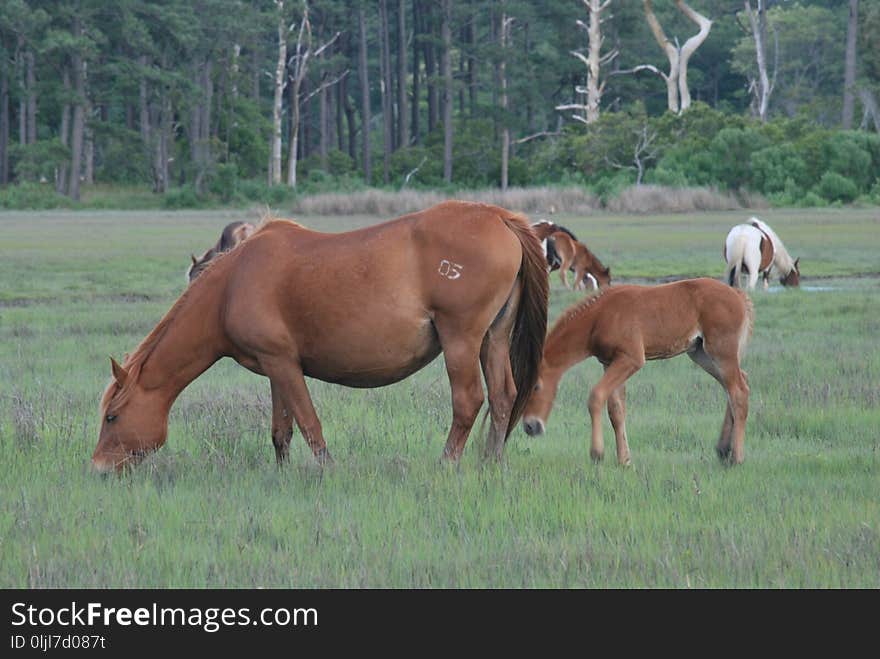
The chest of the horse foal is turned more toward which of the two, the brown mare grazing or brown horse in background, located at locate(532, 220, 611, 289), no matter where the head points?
the brown mare grazing

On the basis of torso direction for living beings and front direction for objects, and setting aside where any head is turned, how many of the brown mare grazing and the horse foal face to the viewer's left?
2

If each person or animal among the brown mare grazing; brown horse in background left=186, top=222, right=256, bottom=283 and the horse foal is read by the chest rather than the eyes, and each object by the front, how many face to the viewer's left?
3

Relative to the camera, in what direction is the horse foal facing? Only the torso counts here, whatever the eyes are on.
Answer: to the viewer's left

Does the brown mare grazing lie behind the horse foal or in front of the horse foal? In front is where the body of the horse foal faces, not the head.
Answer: in front

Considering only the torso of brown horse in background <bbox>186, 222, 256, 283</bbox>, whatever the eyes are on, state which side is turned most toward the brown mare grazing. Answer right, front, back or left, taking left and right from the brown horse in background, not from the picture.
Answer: left

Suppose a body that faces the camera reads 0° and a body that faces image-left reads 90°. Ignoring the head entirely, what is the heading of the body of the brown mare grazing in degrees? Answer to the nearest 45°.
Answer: approximately 90°

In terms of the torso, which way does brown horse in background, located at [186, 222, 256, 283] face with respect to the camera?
to the viewer's left

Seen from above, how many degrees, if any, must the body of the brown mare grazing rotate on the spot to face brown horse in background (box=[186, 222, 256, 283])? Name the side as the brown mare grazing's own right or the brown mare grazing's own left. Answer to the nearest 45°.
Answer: approximately 90° to the brown mare grazing's own right

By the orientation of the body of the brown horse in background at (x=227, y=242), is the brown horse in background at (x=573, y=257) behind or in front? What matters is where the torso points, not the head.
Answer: behind

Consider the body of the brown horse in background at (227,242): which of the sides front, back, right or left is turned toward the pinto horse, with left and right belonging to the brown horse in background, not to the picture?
back

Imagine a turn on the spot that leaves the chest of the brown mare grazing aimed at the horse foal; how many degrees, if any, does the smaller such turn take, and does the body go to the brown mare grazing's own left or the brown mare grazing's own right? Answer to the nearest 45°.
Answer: approximately 180°

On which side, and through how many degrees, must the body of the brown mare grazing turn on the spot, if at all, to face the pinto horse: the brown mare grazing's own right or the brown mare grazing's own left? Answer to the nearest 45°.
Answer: approximately 135° to the brown mare grazing's own right

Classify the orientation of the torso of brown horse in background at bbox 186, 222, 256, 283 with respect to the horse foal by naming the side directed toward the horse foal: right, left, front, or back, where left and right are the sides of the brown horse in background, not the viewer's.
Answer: left
